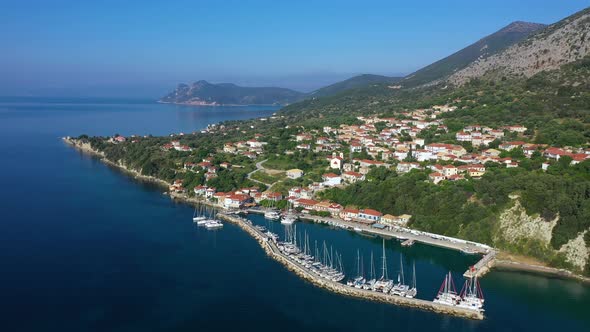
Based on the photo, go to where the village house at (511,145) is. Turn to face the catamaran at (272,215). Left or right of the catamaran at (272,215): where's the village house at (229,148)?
right

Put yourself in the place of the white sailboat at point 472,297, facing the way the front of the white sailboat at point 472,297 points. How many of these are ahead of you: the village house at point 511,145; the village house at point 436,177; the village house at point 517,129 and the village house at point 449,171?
4

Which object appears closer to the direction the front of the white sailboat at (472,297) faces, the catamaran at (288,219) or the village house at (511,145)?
the village house

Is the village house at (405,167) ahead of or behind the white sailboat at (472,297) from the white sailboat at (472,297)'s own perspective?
ahead

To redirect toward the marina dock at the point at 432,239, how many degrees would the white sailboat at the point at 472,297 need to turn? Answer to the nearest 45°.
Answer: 0° — it already faces it

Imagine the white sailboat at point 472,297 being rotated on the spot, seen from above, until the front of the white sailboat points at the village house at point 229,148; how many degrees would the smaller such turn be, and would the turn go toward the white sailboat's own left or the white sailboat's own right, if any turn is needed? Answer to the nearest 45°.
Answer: approximately 45° to the white sailboat's own left

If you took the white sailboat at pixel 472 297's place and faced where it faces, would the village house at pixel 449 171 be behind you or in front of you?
in front

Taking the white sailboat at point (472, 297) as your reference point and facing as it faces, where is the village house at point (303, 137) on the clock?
The village house is roughly at 11 o'clock from the white sailboat.

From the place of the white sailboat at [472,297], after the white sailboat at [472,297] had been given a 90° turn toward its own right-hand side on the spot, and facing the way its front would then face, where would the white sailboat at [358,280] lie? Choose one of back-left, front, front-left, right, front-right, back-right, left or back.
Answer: back

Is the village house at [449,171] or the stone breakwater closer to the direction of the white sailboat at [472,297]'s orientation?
the village house

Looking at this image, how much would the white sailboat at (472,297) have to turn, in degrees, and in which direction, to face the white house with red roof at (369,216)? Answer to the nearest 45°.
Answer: approximately 45° to its left
